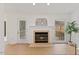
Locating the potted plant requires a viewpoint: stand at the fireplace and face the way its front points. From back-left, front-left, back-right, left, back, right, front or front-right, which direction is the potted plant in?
front-left

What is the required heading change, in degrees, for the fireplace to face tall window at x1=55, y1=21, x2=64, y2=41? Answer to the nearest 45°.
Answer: approximately 45° to its left

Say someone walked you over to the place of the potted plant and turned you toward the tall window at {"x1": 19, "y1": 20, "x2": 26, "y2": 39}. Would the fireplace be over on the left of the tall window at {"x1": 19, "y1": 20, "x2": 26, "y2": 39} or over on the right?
right

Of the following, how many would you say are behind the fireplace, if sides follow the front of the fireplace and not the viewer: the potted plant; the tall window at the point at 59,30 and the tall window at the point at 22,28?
0

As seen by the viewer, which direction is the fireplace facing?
toward the camera

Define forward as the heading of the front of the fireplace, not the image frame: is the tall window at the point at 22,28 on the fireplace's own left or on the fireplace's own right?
on the fireplace's own right
